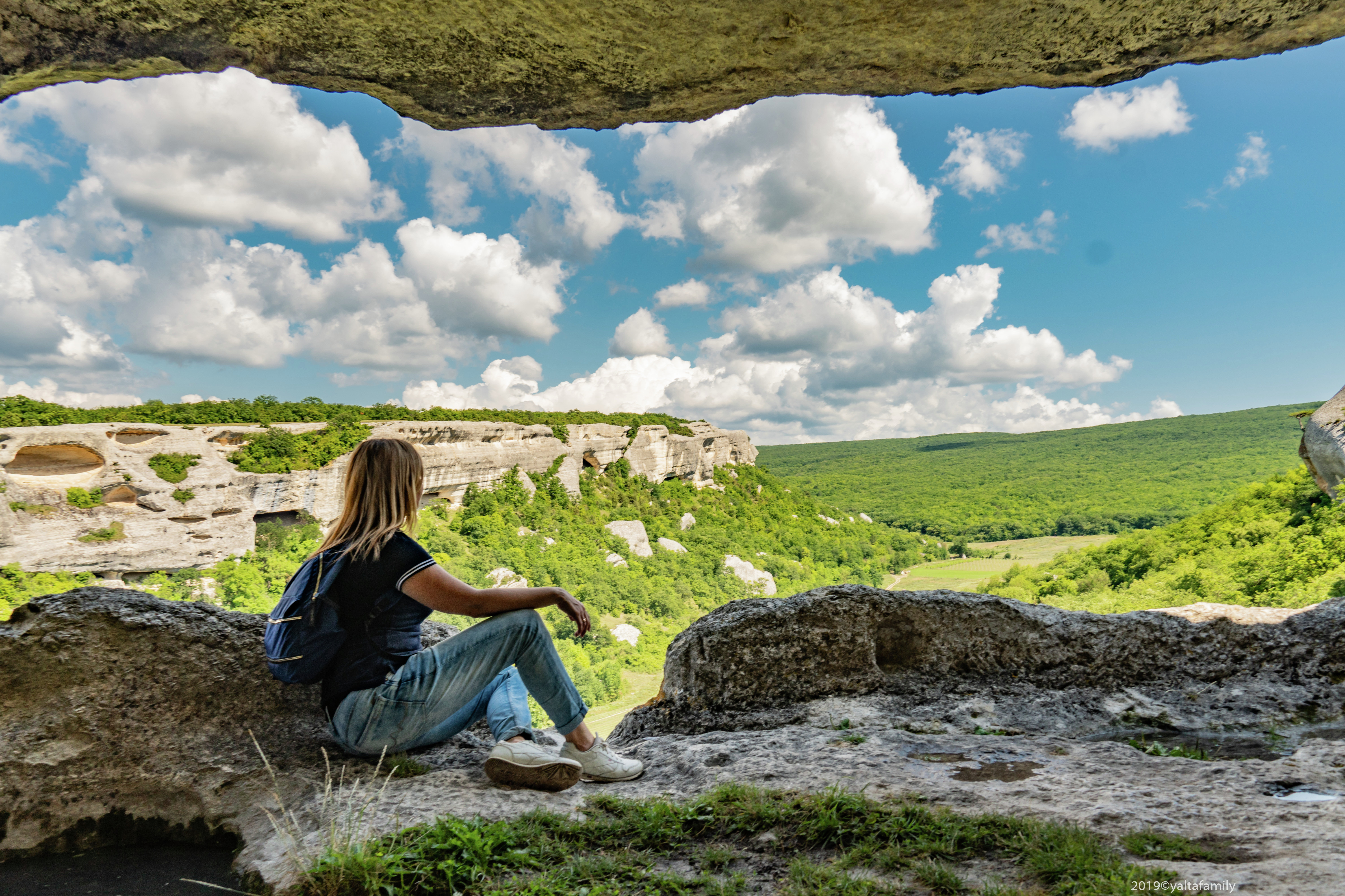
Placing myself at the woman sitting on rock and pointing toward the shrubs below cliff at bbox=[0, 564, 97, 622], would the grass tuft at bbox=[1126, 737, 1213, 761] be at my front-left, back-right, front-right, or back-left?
back-right

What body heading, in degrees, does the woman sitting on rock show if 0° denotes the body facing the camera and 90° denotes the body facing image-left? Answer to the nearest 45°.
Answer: approximately 270°

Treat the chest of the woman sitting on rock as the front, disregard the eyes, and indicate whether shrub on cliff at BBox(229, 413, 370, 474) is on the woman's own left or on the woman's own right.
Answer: on the woman's own left

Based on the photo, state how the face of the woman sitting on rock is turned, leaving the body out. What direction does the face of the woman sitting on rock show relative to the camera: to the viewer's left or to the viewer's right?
to the viewer's right

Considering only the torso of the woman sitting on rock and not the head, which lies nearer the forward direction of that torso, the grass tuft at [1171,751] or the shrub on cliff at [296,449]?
the grass tuft

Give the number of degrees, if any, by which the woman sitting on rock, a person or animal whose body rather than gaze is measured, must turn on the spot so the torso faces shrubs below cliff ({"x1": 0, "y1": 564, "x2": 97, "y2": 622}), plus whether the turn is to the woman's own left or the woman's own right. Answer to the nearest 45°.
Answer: approximately 135° to the woman's own left

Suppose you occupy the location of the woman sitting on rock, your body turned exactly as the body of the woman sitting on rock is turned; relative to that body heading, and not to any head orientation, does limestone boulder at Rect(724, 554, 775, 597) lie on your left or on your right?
on your left
